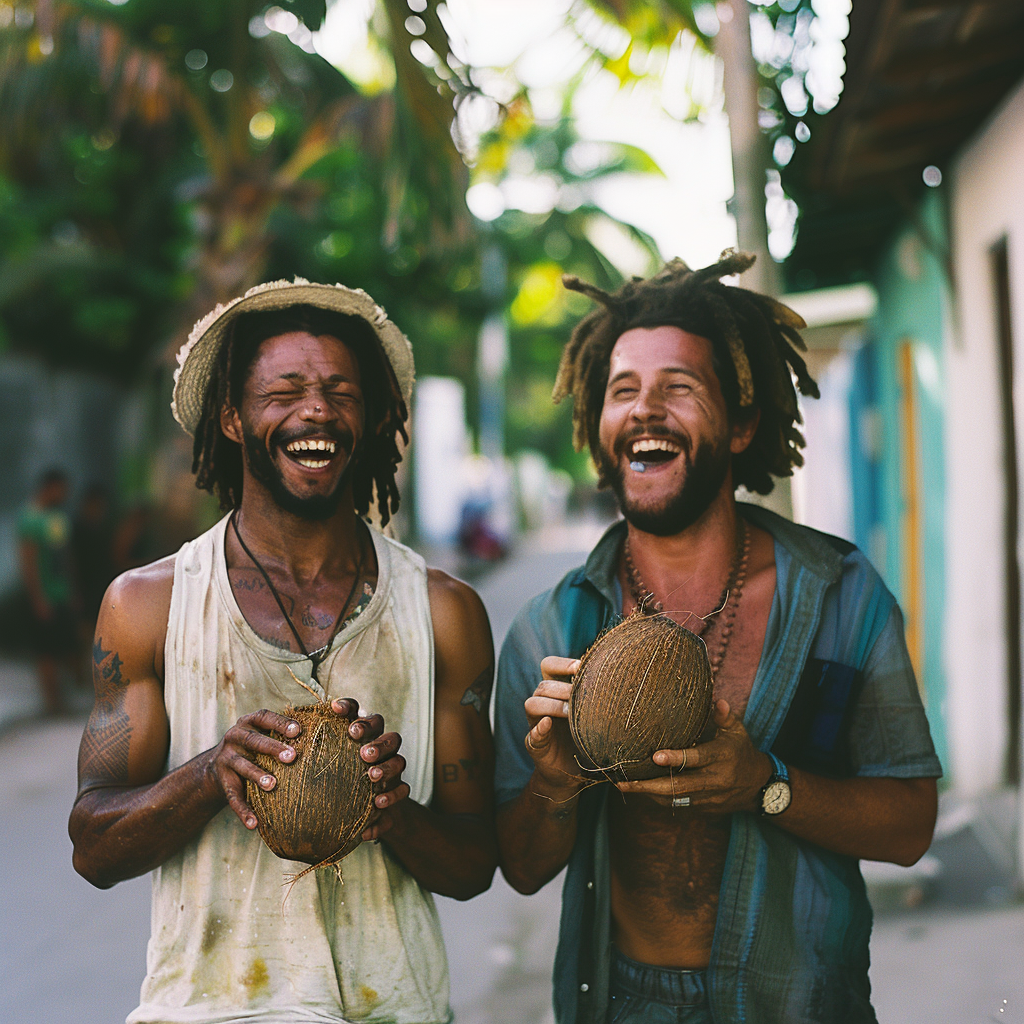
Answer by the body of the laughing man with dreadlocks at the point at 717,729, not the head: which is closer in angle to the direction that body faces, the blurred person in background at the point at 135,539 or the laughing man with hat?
the laughing man with hat

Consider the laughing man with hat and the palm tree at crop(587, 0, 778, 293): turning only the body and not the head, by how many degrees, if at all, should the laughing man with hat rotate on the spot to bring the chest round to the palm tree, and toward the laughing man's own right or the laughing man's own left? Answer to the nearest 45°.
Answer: approximately 135° to the laughing man's own left

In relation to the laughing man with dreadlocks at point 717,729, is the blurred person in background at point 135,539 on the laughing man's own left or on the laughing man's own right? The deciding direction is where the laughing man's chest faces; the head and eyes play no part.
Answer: on the laughing man's own right

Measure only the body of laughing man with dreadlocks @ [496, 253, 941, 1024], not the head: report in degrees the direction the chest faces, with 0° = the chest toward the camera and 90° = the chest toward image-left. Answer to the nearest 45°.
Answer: approximately 45°

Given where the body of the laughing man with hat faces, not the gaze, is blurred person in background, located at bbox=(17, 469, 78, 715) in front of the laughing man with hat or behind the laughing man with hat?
behind

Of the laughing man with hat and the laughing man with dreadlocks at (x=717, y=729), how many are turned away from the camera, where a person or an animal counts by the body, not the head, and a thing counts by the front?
0

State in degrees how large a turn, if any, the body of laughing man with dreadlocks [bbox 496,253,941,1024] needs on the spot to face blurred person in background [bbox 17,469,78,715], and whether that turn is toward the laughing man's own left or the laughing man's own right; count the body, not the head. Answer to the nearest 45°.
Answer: approximately 90° to the laughing man's own right

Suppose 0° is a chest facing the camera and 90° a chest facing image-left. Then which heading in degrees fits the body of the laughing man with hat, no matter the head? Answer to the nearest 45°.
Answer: approximately 0°

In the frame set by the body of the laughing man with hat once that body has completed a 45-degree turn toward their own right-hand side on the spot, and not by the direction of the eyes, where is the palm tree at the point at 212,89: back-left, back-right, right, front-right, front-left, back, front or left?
back-right

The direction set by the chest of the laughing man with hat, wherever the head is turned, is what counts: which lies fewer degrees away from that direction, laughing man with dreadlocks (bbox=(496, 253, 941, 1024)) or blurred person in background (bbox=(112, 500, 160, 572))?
the laughing man with dreadlocks

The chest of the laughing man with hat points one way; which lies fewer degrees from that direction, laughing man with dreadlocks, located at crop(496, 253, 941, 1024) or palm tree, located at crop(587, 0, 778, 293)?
the laughing man with dreadlocks
